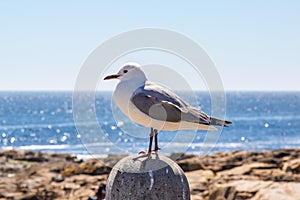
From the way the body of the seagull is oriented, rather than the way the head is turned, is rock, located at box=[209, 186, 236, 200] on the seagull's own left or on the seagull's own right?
on the seagull's own right

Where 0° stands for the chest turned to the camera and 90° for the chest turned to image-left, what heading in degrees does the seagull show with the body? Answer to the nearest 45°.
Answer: approximately 90°

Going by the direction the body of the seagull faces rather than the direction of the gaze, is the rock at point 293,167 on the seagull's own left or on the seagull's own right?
on the seagull's own right
